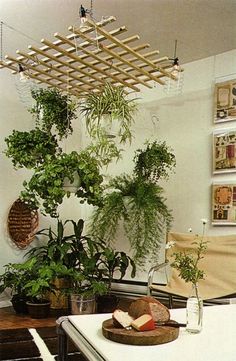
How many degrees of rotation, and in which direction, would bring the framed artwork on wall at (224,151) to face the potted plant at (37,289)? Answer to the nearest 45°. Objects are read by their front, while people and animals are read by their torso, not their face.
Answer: approximately 45° to its right

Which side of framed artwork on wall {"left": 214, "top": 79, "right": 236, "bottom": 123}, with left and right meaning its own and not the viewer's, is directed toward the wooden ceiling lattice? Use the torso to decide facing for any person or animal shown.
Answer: front

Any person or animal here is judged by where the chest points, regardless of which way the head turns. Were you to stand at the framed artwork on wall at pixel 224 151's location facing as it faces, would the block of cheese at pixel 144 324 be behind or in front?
in front

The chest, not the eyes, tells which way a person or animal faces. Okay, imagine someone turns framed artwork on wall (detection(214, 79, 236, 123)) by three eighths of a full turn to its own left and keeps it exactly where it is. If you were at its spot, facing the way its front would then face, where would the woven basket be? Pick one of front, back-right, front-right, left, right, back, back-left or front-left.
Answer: back

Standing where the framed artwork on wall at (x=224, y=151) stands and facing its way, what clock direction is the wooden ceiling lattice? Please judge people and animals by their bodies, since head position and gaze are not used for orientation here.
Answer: The wooden ceiling lattice is roughly at 12 o'clock from the framed artwork on wall.

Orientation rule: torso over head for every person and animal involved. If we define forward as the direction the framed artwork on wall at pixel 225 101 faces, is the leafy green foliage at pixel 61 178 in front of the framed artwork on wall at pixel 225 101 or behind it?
in front

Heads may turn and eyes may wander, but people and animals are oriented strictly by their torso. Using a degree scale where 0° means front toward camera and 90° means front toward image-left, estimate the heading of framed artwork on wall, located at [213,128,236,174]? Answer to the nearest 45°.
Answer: approximately 45°

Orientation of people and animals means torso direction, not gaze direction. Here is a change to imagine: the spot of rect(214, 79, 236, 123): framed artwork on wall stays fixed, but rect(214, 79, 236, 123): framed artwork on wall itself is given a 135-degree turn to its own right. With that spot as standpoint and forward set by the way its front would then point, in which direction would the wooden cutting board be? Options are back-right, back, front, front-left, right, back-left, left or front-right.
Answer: back

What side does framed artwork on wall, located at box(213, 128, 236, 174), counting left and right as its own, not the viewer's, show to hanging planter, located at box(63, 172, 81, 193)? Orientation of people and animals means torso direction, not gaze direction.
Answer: front

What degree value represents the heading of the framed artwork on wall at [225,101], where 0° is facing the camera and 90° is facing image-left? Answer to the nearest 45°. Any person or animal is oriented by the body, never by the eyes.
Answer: approximately 45°

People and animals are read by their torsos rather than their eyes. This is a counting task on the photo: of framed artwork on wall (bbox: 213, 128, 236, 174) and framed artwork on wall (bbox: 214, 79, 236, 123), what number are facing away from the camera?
0

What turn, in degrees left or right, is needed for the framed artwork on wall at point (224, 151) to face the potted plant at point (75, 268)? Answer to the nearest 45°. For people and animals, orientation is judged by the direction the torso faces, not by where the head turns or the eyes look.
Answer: approximately 45° to its right

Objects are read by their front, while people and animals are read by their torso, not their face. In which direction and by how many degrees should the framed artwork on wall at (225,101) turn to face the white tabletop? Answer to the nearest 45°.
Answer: approximately 45° to its left

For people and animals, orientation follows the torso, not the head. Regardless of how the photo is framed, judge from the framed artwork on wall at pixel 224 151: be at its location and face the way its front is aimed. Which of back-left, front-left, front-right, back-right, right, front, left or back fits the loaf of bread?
front-left
